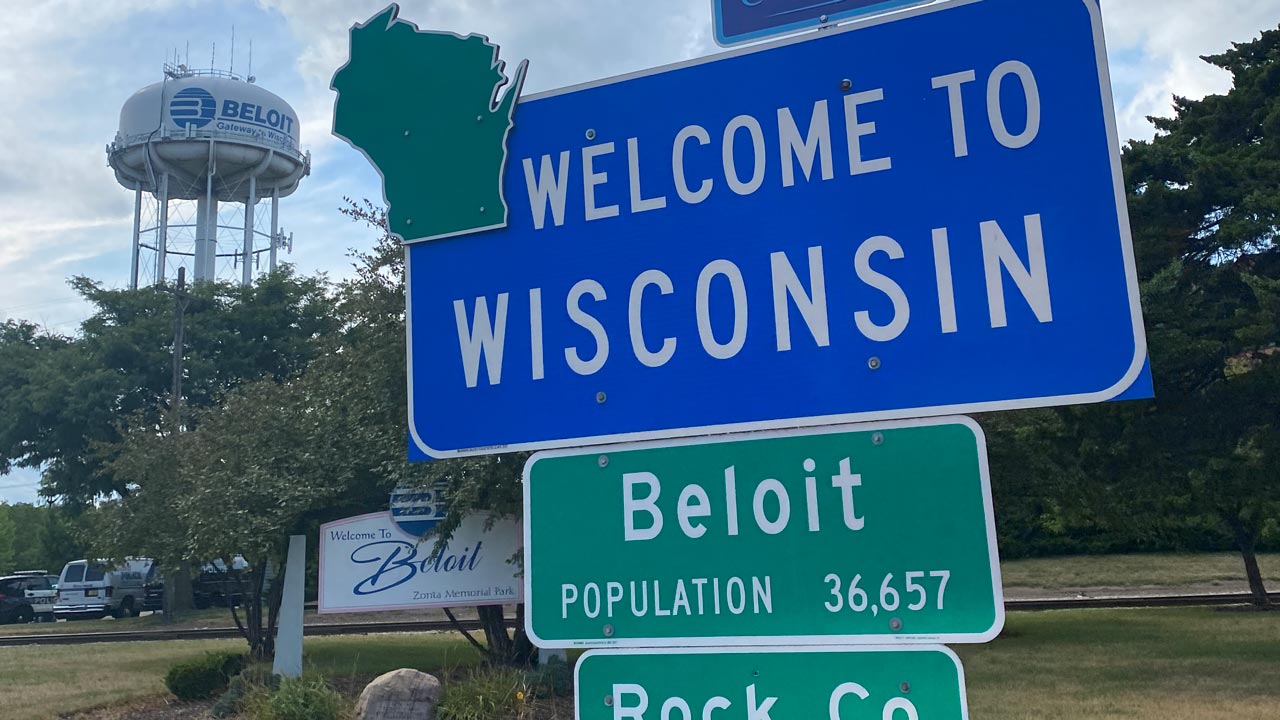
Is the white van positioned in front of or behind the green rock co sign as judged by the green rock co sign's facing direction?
behind

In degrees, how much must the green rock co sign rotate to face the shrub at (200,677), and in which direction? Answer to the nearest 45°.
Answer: approximately 135° to its right

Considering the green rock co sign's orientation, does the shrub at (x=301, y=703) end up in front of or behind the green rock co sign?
behind

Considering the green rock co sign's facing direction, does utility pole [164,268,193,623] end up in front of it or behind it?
behind

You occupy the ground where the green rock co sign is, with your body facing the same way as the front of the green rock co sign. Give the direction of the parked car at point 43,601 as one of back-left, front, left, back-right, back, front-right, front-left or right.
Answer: back-right

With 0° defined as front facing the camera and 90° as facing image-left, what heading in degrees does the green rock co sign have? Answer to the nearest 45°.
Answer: approximately 0°
